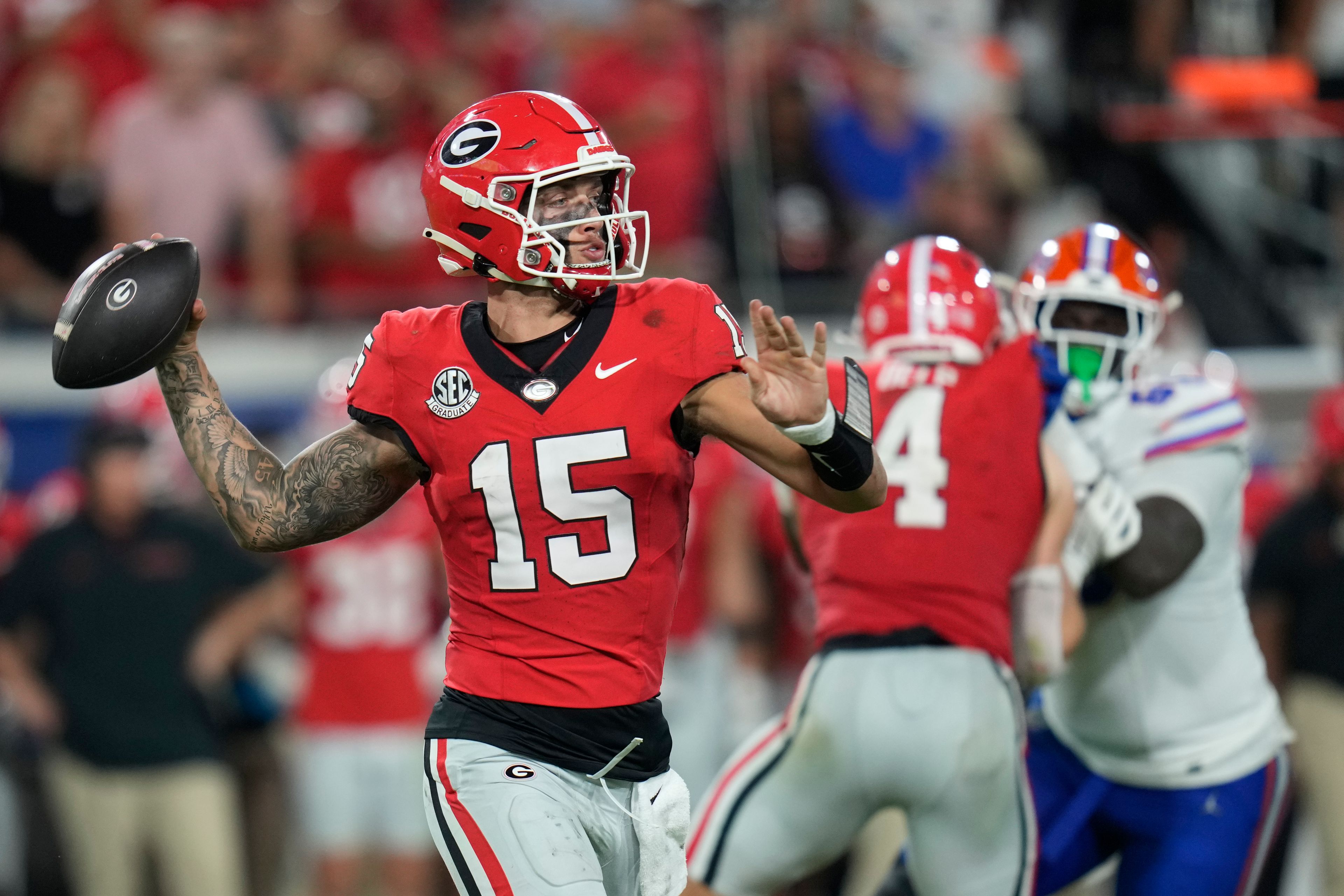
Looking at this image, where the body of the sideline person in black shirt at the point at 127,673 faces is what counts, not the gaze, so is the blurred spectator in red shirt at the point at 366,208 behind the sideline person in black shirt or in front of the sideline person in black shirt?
behind

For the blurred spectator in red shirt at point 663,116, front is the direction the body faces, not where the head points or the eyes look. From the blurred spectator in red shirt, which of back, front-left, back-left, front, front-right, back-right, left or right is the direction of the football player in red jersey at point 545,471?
front

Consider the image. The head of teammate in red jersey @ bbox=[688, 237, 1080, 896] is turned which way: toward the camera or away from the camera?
away from the camera

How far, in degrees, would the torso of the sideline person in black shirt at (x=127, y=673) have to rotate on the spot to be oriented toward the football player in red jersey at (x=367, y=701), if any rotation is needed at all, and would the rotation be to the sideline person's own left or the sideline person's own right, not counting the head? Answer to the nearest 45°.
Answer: approximately 90° to the sideline person's own left

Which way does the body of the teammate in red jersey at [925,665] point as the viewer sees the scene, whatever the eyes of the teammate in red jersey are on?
away from the camera

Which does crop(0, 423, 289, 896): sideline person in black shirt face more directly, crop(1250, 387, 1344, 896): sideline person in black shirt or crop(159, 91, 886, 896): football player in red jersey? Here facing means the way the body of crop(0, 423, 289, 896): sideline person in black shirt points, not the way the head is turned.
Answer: the football player in red jersey

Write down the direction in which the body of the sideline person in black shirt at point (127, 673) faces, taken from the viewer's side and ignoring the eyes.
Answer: toward the camera

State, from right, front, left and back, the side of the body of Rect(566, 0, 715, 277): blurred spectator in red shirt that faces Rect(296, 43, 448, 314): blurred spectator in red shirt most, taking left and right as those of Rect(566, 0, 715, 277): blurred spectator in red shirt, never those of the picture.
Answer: right

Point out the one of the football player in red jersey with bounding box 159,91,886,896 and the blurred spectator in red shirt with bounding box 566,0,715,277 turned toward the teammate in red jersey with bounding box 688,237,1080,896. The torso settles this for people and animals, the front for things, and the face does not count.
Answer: the blurred spectator in red shirt

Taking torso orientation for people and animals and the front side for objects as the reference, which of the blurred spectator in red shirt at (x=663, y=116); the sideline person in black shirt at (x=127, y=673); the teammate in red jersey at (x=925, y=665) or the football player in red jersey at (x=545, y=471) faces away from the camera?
the teammate in red jersey

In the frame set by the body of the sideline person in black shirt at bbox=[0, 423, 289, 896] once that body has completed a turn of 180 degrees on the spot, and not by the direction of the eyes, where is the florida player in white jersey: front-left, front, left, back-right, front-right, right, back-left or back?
back-right

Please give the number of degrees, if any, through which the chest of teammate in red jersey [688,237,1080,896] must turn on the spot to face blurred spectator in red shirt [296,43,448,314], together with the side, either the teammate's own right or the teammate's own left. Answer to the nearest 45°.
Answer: approximately 45° to the teammate's own left

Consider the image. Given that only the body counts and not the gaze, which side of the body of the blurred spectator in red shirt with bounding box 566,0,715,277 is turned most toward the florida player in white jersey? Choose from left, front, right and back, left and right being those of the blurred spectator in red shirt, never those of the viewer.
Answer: front

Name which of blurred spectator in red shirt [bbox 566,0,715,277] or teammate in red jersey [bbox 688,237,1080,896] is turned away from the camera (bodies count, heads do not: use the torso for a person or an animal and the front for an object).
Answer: the teammate in red jersey

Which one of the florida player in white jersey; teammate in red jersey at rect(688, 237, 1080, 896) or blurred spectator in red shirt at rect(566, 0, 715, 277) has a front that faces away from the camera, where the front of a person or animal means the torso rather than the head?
the teammate in red jersey
